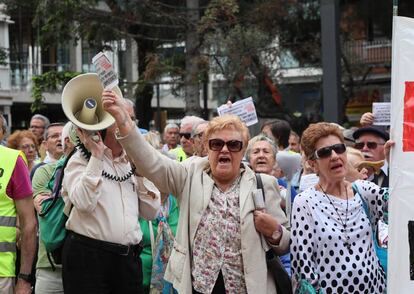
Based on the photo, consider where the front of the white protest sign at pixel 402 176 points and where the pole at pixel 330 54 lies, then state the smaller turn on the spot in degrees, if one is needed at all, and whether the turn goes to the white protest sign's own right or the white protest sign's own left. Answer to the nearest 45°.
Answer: approximately 180°

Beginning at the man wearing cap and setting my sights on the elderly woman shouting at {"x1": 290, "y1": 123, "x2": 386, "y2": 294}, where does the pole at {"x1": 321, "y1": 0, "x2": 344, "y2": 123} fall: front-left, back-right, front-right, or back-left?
back-right

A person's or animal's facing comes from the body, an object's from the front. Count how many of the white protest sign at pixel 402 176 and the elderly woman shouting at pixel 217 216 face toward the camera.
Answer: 2

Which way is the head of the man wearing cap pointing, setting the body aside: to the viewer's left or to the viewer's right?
to the viewer's left

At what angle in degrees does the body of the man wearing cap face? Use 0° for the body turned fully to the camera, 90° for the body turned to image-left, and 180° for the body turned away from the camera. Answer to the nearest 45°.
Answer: approximately 45°

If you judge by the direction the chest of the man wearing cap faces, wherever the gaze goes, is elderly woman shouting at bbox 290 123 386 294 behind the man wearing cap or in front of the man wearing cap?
in front

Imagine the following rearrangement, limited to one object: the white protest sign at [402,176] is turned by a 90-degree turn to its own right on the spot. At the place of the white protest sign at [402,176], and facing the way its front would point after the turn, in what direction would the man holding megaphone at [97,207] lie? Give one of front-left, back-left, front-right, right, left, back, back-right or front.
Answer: front

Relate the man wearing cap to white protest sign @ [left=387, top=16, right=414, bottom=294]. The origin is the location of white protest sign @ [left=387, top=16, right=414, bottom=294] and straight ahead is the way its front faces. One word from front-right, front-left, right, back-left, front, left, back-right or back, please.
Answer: back

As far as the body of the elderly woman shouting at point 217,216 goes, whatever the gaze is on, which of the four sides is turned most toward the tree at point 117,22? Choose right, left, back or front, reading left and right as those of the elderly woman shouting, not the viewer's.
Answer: back

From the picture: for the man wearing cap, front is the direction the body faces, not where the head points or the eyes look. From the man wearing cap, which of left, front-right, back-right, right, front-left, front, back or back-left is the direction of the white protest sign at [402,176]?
front-left
